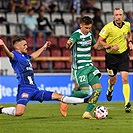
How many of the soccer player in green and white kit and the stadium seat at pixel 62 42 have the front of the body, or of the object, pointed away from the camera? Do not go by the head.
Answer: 0

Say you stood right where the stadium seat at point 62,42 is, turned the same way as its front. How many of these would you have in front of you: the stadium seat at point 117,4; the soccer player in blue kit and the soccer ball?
2

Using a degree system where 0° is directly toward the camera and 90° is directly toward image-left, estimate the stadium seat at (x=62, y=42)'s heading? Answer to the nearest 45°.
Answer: approximately 0°

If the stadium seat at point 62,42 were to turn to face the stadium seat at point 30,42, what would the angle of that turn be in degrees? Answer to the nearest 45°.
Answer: approximately 45° to its right

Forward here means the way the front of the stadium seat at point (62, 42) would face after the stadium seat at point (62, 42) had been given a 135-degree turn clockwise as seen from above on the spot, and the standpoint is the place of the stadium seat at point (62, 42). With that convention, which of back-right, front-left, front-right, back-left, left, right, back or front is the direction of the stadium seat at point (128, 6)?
right

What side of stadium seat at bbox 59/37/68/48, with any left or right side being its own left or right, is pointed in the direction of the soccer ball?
front

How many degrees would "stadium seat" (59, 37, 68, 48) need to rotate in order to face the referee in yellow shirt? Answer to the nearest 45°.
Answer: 0° — it already faces them

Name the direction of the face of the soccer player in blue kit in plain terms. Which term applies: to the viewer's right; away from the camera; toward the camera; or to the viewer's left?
to the viewer's right

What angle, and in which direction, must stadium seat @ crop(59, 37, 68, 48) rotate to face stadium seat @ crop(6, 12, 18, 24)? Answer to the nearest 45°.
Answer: approximately 90° to its right

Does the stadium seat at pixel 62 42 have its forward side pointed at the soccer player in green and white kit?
yes
